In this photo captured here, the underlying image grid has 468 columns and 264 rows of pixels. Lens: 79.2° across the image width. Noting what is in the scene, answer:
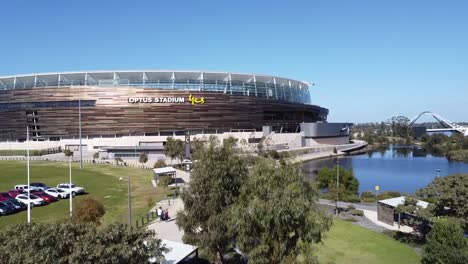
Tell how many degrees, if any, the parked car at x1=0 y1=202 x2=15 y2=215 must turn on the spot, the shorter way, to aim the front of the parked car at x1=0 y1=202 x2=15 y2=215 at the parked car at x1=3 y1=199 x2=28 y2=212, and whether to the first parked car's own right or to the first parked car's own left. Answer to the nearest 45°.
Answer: approximately 45° to the first parked car's own left
